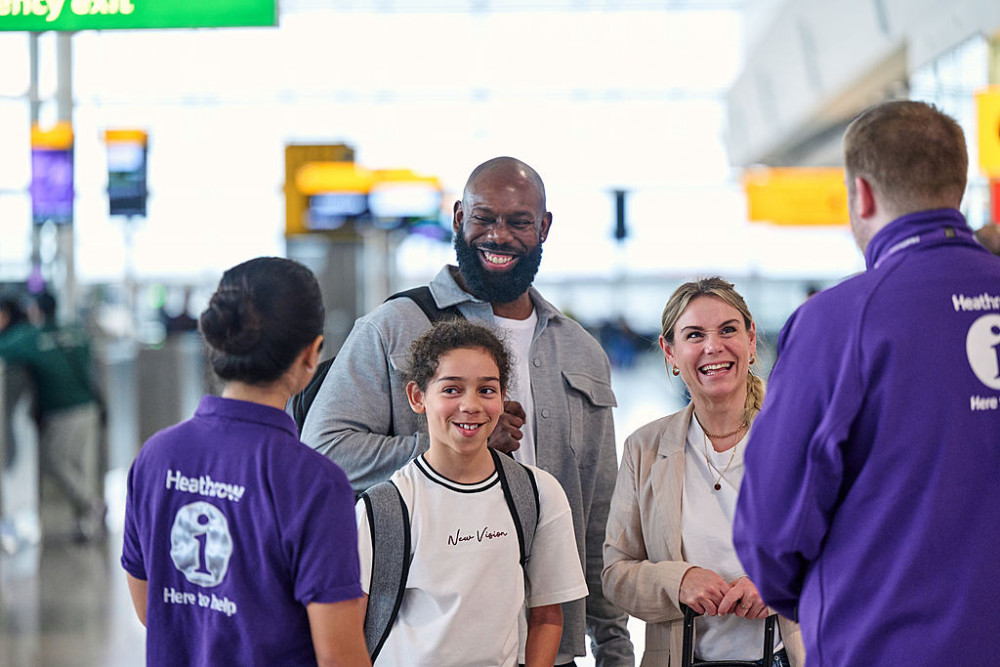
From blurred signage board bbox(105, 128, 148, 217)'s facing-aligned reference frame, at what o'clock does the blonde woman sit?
The blonde woman is roughly at 12 o'clock from the blurred signage board.

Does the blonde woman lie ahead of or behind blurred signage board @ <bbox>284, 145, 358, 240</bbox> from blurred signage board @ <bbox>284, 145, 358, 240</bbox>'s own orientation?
ahead

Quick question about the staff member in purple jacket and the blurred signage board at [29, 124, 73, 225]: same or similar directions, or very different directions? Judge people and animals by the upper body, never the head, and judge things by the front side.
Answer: very different directions

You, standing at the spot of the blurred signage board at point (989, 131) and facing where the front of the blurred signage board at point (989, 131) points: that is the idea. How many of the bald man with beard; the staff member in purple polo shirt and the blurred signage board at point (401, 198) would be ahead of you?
2

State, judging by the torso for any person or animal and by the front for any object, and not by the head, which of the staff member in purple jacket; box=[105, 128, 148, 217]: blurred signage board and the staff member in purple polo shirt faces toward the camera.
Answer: the blurred signage board

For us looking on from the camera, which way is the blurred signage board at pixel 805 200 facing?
facing the viewer

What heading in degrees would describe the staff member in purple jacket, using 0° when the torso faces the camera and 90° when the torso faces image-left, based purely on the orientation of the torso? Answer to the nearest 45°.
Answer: approximately 135°

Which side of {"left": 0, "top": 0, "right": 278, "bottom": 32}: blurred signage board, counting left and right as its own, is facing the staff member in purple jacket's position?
front

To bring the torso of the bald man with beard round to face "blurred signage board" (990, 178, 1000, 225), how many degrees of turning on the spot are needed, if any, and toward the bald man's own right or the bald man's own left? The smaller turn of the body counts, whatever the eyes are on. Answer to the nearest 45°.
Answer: approximately 135° to the bald man's own left

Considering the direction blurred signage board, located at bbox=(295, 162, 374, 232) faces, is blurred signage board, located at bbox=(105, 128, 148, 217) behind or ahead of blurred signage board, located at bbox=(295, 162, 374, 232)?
ahead

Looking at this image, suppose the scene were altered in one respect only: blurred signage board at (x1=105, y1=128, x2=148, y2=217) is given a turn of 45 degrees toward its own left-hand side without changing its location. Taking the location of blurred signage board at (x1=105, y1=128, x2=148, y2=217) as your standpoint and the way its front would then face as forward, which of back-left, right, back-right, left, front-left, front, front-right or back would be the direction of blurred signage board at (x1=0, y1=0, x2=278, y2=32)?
front-right

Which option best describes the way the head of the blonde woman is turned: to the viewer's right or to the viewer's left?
to the viewer's right

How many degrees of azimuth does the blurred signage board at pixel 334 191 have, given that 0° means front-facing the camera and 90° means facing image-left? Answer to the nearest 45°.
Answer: approximately 0°

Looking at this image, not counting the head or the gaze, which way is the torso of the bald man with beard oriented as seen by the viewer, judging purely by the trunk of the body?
toward the camera

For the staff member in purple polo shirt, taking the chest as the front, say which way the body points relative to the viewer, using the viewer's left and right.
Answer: facing away from the viewer and to the right of the viewer

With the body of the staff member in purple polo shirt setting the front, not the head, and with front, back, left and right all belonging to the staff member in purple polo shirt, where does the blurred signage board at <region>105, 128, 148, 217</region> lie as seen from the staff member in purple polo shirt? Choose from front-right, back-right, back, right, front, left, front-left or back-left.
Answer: front-left

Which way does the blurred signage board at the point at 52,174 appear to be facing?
toward the camera

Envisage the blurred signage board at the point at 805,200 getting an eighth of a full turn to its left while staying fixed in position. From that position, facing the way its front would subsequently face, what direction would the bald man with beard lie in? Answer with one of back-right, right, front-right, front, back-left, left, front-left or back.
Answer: front-right

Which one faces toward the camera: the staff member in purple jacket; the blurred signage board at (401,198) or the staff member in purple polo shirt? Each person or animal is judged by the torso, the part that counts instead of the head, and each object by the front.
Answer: the blurred signage board

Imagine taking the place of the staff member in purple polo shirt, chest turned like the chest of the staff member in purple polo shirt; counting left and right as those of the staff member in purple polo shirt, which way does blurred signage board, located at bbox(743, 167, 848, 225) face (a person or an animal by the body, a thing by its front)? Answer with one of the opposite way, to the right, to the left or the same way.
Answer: the opposite way

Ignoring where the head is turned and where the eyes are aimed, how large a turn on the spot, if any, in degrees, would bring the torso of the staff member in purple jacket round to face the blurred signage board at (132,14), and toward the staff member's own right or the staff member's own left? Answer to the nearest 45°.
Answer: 0° — they already face it
